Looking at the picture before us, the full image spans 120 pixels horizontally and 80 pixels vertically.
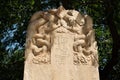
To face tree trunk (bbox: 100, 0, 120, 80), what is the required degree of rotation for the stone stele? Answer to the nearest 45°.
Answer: approximately 135° to its left

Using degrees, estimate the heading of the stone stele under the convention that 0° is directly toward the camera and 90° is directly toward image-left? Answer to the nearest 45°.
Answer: approximately 0°
